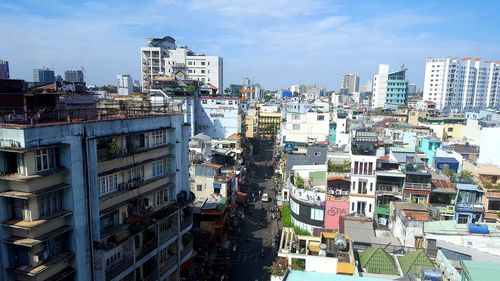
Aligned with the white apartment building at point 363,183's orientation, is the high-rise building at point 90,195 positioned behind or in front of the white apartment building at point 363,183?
in front

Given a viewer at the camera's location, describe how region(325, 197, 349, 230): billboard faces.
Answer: facing the viewer

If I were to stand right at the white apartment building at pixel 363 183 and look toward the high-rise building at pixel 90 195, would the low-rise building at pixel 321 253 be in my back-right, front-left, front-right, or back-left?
front-left

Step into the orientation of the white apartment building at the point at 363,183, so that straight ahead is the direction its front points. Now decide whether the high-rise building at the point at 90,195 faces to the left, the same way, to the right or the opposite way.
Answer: to the left

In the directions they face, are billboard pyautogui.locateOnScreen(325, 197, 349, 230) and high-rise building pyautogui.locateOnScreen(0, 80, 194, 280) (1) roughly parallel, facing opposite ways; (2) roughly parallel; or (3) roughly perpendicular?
roughly perpendicular

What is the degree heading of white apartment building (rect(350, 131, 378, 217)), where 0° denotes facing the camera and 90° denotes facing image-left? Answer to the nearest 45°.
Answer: approximately 0°

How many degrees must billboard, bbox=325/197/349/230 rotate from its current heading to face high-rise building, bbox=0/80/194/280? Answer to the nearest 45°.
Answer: approximately 45° to its right

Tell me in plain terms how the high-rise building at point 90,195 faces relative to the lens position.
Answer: facing the viewer and to the right of the viewer

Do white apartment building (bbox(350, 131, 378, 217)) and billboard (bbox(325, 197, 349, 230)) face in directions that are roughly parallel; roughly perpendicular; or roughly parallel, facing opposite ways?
roughly parallel

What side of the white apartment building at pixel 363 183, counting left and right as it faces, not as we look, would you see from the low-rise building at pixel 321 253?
front

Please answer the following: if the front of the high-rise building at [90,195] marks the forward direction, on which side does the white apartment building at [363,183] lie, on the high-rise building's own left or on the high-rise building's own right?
on the high-rise building's own left
